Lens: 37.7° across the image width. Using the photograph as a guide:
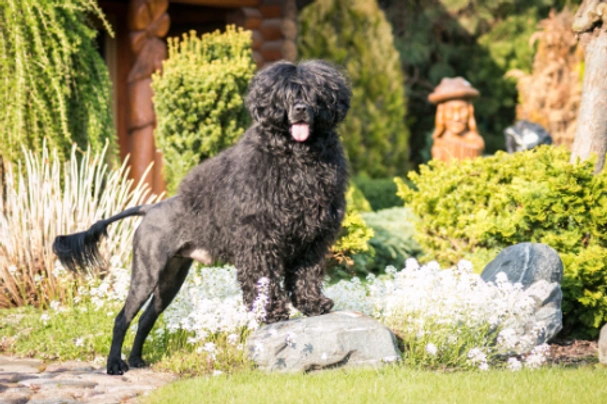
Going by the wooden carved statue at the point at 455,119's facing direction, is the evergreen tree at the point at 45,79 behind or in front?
in front

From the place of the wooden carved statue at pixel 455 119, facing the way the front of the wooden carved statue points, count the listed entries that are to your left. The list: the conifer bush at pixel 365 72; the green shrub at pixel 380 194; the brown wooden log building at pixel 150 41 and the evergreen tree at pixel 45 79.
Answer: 0

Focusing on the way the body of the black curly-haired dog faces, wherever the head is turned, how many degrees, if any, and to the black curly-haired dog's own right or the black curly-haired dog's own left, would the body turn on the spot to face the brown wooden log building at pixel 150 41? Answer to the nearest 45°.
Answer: approximately 135° to the black curly-haired dog's own left

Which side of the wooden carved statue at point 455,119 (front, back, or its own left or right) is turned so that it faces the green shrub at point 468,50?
back

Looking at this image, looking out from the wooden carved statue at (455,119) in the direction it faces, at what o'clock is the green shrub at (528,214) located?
The green shrub is roughly at 12 o'clock from the wooden carved statue.

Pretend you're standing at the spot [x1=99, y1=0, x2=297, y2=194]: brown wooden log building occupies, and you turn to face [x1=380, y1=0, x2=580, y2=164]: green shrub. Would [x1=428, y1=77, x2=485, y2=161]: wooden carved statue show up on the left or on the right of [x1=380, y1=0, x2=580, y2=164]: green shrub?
right

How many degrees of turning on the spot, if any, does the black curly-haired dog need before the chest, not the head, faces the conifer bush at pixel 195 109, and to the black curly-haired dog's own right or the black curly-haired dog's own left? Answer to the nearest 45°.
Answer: approximately 135° to the black curly-haired dog's own left

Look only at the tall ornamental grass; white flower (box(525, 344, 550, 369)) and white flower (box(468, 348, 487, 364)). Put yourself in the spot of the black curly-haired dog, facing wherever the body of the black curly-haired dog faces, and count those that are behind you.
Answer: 1

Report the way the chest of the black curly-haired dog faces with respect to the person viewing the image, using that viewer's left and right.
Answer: facing the viewer and to the right of the viewer

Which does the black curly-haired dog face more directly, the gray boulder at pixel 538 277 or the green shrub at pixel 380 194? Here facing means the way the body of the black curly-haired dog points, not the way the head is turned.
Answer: the gray boulder

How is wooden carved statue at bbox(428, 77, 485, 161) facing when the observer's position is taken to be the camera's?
facing the viewer

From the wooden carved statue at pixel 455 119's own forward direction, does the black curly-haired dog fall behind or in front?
in front

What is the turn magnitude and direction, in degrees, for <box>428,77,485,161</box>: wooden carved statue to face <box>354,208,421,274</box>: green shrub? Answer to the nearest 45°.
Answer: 0° — it already faces it

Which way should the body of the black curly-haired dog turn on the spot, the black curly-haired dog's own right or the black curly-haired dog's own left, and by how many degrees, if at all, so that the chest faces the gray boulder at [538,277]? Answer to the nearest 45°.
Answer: approximately 90° to the black curly-haired dog's own left

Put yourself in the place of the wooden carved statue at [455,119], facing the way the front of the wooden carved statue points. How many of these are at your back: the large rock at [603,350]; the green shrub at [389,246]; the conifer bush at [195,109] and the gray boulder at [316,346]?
0

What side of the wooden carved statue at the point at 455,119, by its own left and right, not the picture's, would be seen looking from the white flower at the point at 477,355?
front

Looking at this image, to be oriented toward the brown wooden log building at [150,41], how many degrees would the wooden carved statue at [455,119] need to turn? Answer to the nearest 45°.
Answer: approximately 45° to its right

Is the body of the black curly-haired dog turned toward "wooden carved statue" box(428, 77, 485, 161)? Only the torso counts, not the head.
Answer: no

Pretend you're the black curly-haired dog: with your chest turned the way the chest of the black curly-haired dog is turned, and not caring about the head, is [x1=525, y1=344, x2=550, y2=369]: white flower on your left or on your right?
on your left

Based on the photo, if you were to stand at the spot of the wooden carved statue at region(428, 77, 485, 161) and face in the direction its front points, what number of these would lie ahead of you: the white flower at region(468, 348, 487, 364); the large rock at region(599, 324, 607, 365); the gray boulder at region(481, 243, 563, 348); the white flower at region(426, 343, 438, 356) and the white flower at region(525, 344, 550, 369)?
5

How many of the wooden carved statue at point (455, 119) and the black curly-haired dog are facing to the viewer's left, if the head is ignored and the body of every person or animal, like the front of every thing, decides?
0
